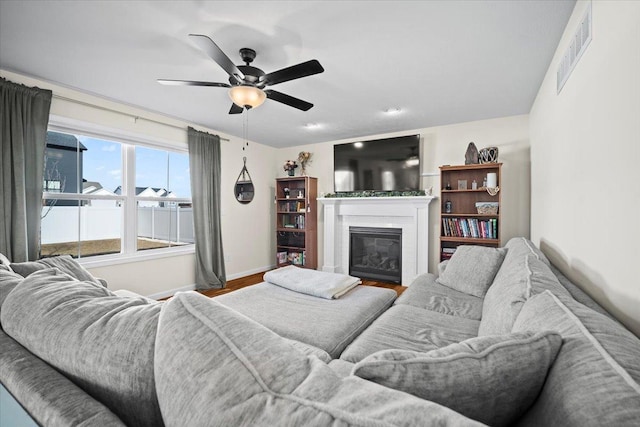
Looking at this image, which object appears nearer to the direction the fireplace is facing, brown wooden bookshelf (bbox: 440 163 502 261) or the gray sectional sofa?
the gray sectional sofa

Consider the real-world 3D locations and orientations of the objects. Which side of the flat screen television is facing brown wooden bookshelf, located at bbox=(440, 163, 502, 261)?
left

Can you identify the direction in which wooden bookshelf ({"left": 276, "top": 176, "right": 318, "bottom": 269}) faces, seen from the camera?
facing the viewer and to the left of the viewer

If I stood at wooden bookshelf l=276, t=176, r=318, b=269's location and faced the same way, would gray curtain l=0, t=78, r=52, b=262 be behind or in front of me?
in front

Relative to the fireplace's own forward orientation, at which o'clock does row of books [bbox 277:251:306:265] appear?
The row of books is roughly at 2 o'clock from the fireplace.

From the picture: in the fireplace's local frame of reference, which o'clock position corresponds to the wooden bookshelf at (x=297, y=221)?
The wooden bookshelf is roughly at 2 o'clock from the fireplace.

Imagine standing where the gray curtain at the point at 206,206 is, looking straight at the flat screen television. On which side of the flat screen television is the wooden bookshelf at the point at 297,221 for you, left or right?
left

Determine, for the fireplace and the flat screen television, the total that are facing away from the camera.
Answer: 0

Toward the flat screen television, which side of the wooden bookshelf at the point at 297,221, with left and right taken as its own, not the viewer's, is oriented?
left

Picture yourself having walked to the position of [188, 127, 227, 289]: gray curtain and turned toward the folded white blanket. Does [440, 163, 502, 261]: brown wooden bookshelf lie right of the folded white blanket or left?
left
